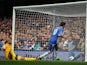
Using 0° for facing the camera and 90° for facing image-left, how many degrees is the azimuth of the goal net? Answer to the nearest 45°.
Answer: approximately 45°
